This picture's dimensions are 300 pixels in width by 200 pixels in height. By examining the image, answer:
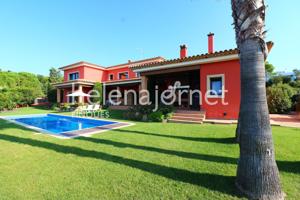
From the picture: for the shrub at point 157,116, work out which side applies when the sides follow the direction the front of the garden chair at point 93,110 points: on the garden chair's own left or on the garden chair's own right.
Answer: on the garden chair's own left

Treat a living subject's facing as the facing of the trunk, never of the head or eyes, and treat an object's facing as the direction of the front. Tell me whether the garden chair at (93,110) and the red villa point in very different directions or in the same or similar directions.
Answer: same or similar directions

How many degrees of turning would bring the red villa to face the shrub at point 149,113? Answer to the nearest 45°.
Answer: approximately 45° to its right

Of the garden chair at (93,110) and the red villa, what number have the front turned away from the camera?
0

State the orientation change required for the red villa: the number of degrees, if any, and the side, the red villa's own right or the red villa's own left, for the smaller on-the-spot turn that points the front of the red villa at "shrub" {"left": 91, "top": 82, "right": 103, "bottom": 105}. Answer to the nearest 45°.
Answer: approximately 90° to the red villa's own right

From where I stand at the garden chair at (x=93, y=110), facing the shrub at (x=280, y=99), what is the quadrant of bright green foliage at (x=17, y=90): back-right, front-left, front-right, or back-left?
back-left

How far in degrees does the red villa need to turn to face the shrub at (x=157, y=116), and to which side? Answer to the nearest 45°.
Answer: approximately 45° to its right

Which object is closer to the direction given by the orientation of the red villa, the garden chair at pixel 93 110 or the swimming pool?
the swimming pool

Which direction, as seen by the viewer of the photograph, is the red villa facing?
facing the viewer and to the left of the viewer

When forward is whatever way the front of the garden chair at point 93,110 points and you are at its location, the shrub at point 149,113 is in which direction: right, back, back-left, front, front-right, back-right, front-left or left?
left

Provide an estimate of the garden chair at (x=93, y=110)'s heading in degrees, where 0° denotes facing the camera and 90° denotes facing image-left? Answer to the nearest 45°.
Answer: approximately 45°

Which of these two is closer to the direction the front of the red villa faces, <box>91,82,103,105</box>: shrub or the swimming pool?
the swimming pool

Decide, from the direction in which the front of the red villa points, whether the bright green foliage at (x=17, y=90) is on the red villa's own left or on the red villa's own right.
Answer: on the red villa's own right

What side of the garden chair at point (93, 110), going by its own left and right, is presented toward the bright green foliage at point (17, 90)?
right
